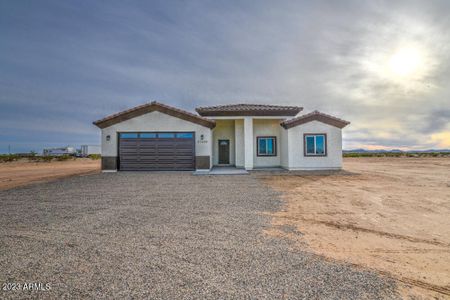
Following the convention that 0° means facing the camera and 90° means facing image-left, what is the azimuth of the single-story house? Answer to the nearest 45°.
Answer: approximately 0°
